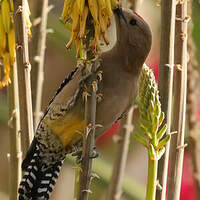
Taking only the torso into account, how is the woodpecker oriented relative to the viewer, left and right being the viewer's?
facing the viewer and to the right of the viewer

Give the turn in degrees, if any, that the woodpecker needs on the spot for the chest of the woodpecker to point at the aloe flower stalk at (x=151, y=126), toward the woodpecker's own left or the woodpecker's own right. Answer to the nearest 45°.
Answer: approximately 45° to the woodpecker's own right
